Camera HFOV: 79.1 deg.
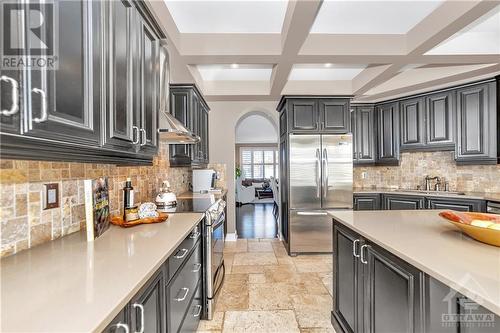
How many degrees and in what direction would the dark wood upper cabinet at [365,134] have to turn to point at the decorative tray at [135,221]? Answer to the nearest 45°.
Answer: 0° — it already faces it

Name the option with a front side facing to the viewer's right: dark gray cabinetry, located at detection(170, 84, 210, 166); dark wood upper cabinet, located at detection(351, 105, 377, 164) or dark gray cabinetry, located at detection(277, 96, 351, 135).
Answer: dark gray cabinetry, located at detection(170, 84, 210, 166)

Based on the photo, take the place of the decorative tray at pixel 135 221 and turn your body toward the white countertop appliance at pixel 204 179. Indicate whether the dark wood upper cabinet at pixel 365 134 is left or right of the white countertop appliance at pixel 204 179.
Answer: right

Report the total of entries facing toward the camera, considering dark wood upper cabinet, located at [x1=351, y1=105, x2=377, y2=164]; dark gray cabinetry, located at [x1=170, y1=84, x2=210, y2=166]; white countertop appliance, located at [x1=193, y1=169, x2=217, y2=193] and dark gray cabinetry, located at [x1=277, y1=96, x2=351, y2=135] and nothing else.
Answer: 2

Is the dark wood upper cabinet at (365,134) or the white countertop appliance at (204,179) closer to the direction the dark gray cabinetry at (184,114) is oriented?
the dark wood upper cabinet

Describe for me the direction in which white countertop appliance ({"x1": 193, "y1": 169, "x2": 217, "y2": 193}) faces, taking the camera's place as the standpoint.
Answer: facing to the right of the viewer

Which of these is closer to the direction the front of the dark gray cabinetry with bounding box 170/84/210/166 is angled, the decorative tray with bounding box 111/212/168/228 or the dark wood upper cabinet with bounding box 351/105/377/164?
the dark wood upper cabinet

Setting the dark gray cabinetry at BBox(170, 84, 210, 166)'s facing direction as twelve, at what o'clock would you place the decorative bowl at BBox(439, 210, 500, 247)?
The decorative bowl is roughly at 2 o'clock from the dark gray cabinetry.

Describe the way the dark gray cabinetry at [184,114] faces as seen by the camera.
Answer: facing to the right of the viewer

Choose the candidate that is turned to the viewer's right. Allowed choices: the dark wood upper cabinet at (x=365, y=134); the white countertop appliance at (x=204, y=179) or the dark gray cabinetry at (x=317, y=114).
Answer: the white countertop appliance

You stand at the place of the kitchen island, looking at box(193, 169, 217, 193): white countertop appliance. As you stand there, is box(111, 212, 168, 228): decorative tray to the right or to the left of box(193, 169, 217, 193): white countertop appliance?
left

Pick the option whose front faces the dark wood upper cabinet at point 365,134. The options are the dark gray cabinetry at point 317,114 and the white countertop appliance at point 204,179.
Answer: the white countertop appliance

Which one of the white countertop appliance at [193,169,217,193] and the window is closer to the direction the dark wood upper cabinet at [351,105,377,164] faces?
the white countertop appliance
